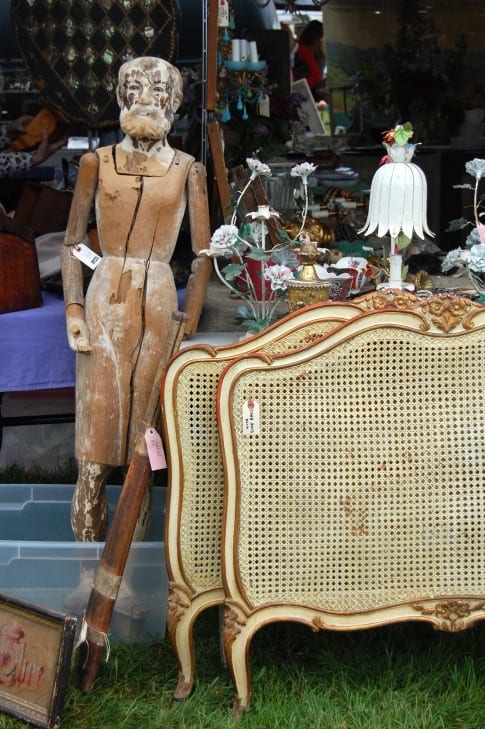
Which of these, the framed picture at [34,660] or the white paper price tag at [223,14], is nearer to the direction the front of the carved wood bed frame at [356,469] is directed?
the framed picture

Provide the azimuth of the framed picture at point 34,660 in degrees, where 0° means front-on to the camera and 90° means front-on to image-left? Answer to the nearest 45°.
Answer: approximately 45°

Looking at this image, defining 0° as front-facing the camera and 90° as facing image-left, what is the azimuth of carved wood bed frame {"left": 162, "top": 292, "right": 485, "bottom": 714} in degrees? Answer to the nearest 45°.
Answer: approximately 0°

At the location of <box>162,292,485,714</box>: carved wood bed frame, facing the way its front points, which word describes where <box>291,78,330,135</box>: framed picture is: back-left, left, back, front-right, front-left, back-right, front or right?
back

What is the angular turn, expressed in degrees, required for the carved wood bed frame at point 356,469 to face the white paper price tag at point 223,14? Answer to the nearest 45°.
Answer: approximately 180°

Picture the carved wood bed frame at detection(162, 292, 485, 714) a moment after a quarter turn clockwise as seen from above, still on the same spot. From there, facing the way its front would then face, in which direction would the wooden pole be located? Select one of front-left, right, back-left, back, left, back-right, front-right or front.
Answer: front

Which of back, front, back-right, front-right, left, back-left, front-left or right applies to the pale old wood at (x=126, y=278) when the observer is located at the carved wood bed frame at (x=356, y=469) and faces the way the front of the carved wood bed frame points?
back-right

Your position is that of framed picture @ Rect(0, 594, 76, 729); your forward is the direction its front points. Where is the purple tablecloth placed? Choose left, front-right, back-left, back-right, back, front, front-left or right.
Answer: back-right

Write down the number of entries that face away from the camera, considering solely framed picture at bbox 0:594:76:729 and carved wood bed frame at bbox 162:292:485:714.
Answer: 0

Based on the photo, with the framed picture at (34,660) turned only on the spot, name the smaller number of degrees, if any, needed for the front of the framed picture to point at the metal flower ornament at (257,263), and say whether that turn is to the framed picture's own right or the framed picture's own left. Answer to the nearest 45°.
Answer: approximately 180°
